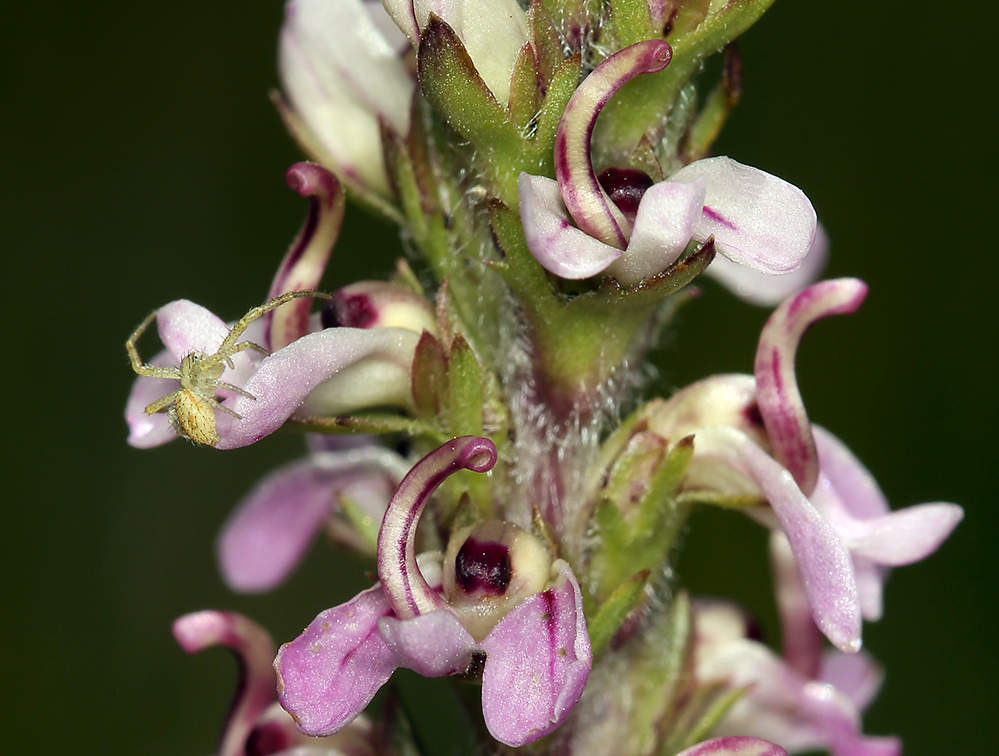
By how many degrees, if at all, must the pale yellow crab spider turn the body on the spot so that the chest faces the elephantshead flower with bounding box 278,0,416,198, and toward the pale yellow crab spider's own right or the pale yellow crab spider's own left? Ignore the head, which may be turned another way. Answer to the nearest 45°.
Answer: approximately 45° to the pale yellow crab spider's own right

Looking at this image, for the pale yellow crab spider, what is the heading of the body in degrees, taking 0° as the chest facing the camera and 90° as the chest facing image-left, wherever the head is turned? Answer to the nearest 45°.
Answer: approximately 180°

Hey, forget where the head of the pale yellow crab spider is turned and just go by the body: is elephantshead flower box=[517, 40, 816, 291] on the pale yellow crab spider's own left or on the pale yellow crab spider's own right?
on the pale yellow crab spider's own right

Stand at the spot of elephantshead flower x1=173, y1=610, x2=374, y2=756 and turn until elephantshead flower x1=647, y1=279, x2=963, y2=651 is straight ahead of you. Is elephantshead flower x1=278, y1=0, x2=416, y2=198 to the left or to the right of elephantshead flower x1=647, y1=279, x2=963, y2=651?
left
